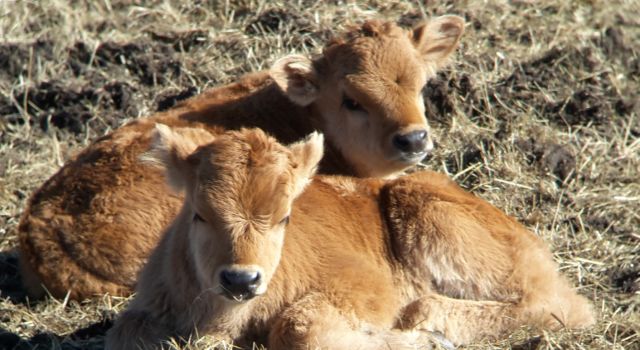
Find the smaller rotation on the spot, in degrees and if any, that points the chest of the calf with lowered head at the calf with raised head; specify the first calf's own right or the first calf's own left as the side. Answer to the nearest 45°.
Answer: approximately 90° to the first calf's own right
